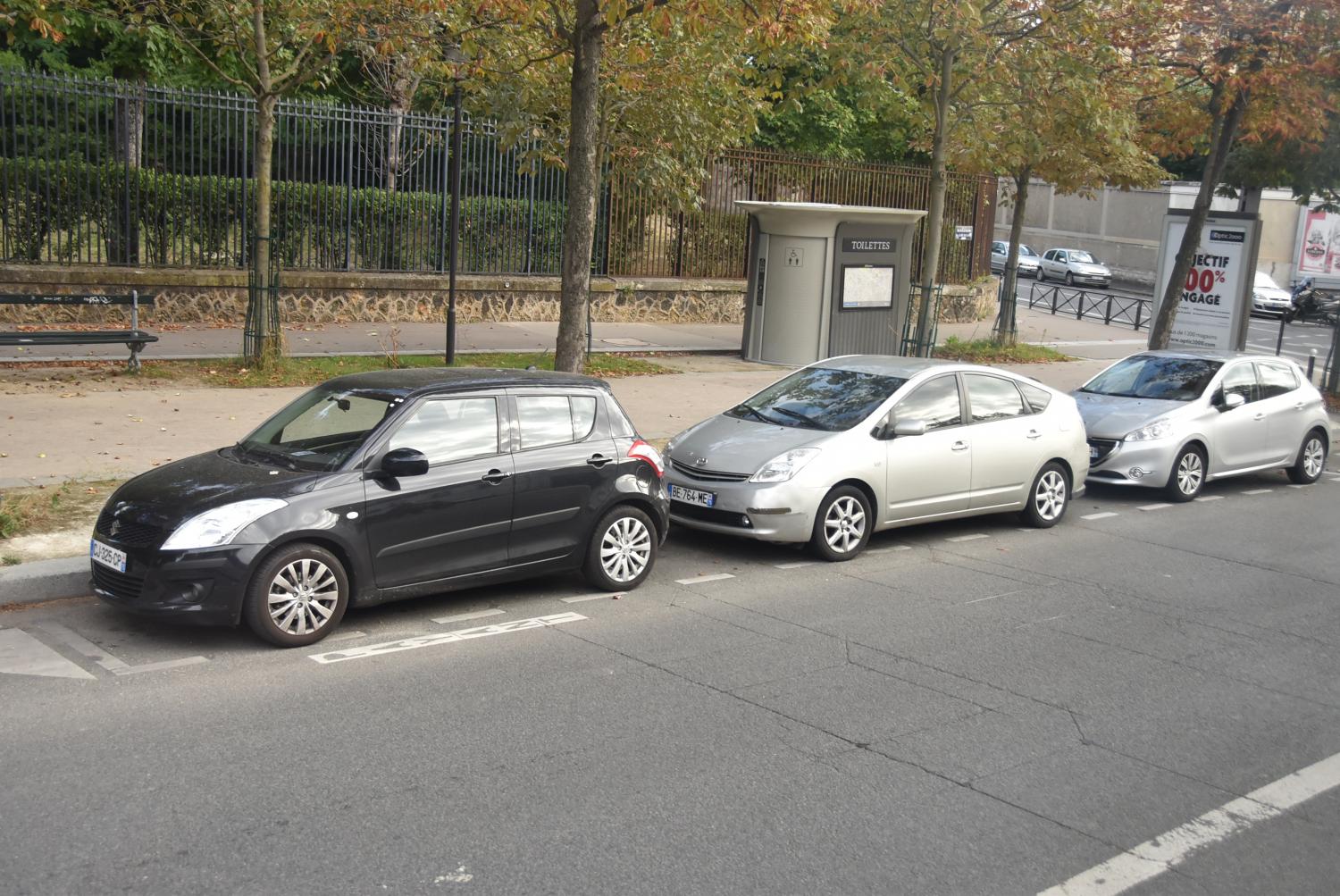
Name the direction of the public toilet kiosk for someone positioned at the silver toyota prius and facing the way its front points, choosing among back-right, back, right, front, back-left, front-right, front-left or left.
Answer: back-right

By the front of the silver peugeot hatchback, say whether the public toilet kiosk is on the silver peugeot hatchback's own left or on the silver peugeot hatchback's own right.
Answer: on the silver peugeot hatchback's own right

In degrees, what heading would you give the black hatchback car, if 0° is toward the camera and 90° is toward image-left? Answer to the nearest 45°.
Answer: approximately 45°

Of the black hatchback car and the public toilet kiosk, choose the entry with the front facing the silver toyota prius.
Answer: the public toilet kiosk

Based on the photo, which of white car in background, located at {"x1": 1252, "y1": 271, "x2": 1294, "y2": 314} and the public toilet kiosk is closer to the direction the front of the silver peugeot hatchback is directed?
the public toilet kiosk

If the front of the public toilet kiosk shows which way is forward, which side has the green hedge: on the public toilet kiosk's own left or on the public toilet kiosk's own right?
on the public toilet kiosk's own right

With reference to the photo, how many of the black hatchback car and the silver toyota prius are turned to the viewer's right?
0

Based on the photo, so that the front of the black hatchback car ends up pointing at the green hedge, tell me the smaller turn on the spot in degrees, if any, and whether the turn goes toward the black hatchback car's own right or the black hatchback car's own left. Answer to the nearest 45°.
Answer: approximately 135° to the black hatchback car's own right

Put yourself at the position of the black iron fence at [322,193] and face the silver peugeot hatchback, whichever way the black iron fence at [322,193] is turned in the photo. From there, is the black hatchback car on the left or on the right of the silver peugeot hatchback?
right

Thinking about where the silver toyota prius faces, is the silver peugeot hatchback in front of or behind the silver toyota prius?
behind

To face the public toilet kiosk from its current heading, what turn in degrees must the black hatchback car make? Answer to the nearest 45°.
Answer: approximately 180°

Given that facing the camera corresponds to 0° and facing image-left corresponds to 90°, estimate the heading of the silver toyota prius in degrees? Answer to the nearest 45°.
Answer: approximately 45°

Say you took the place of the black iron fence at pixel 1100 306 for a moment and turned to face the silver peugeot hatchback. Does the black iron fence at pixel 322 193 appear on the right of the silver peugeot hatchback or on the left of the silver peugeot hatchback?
right

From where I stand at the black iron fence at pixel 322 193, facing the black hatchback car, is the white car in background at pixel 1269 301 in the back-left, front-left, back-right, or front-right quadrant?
back-left

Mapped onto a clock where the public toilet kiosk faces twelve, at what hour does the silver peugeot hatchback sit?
The silver peugeot hatchback is roughly at 11 o'clock from the public toilet kiosk.

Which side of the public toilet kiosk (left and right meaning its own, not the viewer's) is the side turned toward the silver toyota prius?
front

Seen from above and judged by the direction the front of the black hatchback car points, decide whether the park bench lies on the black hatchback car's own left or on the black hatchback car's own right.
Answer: on the black hatchback car's own right
